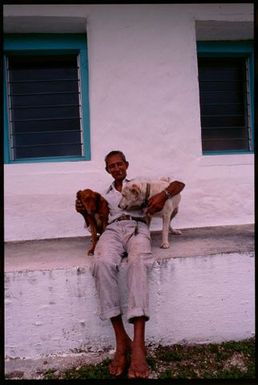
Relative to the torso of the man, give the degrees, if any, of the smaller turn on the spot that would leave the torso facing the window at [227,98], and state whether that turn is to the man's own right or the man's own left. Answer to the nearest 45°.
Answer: approximately 135° to the man's own left

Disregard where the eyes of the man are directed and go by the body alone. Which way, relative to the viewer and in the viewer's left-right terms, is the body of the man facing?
facing the viewer

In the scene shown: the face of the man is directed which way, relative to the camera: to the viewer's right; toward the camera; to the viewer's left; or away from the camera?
toward the camera
